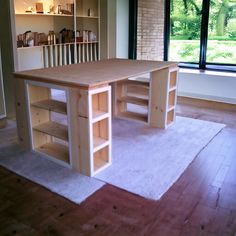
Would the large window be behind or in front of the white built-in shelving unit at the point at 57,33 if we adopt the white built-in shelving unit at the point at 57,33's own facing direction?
in front

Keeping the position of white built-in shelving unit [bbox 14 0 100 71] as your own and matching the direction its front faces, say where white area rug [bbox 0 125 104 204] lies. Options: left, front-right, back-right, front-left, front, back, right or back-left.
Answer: front-right

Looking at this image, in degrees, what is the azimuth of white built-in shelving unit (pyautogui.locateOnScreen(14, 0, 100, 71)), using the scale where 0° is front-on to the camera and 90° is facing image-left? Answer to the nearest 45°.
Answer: approximately 315°

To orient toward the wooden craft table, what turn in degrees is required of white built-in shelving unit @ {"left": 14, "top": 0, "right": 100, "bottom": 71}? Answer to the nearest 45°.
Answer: approximately 45° to its right
